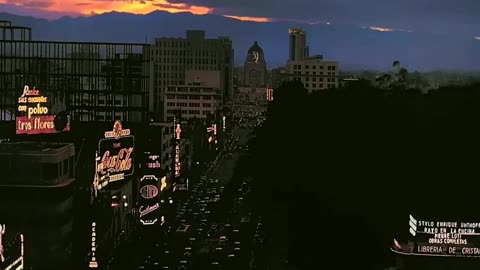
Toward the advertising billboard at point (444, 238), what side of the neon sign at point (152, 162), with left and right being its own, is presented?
front

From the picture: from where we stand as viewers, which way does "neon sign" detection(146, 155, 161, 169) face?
facing the viewer

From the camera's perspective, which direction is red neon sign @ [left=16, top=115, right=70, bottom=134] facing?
toward the camera

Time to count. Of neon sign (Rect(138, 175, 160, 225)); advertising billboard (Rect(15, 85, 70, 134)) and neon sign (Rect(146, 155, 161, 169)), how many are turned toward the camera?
3

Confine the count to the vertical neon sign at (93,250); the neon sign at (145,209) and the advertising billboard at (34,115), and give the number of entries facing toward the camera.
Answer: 3

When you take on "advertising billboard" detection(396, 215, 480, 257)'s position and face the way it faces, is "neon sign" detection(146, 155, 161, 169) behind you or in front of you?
behind

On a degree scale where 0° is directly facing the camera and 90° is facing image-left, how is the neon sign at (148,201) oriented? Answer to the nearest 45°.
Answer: approximately 0°

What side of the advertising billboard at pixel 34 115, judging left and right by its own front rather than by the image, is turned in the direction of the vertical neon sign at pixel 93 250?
front

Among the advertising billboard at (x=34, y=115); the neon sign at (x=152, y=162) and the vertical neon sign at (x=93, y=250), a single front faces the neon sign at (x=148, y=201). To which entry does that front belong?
the neon sign at (x=152, y=162)

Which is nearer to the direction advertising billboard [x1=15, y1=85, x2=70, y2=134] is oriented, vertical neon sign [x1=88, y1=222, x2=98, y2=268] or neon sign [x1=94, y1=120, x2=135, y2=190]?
the vertical neon sign

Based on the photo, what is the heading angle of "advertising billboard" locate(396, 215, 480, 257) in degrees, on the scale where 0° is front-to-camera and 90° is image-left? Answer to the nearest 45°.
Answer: approximately 0°
